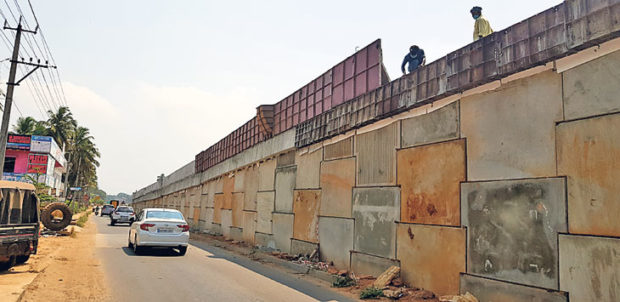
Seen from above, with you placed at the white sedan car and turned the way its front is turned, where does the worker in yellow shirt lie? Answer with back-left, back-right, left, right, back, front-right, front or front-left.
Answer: back-right

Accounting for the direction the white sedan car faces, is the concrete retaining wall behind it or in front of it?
behind

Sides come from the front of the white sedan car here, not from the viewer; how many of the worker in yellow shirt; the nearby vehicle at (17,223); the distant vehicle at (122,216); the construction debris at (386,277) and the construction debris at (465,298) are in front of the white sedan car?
1

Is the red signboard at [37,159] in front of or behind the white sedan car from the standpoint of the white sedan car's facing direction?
in front

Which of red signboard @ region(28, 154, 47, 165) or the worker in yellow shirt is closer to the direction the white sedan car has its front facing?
the red signboard

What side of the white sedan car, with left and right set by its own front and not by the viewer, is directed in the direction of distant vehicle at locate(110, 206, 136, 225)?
front

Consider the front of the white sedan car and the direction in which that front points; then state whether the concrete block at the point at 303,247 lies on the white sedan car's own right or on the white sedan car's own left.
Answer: on the white sedan car's own right

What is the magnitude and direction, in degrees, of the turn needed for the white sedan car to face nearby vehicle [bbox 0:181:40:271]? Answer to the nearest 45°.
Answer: approximately 135° to its left

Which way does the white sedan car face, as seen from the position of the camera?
facing away from the viewer
